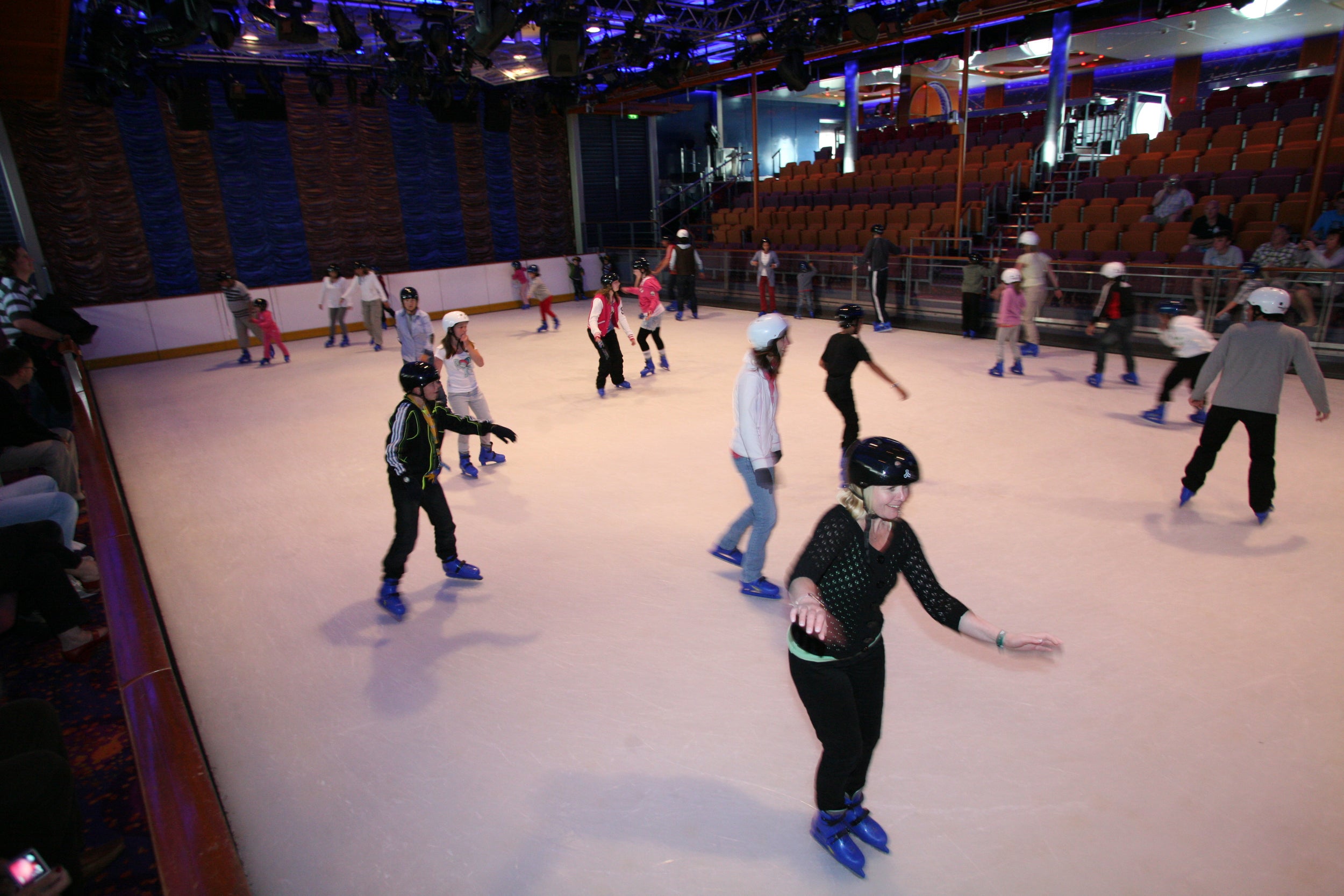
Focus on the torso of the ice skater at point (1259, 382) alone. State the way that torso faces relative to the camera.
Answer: away from the camera

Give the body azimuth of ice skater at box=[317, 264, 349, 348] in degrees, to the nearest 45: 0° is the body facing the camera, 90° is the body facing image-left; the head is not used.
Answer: approximately 0°

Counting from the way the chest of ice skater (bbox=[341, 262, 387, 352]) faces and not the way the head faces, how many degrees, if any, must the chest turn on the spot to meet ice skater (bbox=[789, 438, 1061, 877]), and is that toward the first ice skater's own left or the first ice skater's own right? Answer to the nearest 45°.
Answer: approximately 45° to the first ice skater's own left

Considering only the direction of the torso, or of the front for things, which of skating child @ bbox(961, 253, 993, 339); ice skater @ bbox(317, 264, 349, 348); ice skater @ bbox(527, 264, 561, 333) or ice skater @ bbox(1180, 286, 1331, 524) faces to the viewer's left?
ice skater @ bbox(527, 264, 561, 333)

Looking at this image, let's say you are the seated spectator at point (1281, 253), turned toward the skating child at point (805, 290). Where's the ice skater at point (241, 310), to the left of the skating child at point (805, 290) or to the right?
left

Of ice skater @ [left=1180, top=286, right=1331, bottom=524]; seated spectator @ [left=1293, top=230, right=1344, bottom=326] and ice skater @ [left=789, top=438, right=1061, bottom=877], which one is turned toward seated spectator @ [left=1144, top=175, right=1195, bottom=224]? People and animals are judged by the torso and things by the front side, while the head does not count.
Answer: ice skater @ [left=1180, top=286, right=1331, bottom=524]

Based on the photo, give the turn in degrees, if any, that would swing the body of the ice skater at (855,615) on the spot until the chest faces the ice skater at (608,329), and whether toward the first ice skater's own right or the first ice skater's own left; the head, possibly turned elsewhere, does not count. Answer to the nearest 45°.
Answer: approximately 180°

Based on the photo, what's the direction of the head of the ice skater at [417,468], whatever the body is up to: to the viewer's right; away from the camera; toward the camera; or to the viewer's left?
to the viewer's right
